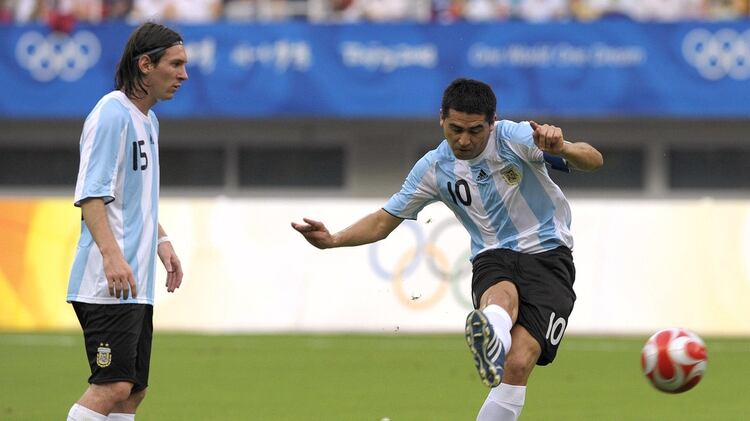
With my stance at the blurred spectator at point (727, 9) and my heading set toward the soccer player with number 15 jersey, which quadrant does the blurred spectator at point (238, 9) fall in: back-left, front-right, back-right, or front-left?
front-right

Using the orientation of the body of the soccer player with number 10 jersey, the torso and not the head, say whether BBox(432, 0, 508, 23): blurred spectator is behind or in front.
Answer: behind

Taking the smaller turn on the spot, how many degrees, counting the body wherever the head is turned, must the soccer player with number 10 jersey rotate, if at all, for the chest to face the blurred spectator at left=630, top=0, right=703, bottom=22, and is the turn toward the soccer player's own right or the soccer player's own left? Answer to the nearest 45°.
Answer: approximately 180°

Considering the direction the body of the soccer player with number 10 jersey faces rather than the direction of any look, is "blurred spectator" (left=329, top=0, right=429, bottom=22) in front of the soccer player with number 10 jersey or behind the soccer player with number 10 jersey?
behind

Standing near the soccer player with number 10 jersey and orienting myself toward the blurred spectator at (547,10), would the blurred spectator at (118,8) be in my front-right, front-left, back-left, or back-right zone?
front-left

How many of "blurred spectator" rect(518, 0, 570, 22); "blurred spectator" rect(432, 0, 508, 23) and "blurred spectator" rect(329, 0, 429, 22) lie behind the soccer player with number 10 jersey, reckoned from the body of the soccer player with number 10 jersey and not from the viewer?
3

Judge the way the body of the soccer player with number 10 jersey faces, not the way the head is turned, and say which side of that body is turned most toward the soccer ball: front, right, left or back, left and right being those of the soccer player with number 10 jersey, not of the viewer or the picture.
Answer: left

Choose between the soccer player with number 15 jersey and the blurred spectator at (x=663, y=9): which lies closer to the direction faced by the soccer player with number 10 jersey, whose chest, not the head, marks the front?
the soccer player with number 15 jersey

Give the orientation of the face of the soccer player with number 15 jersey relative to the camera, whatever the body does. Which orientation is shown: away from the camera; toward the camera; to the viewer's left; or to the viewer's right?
to the viewer's right

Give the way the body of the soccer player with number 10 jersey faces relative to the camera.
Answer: toward the camera
